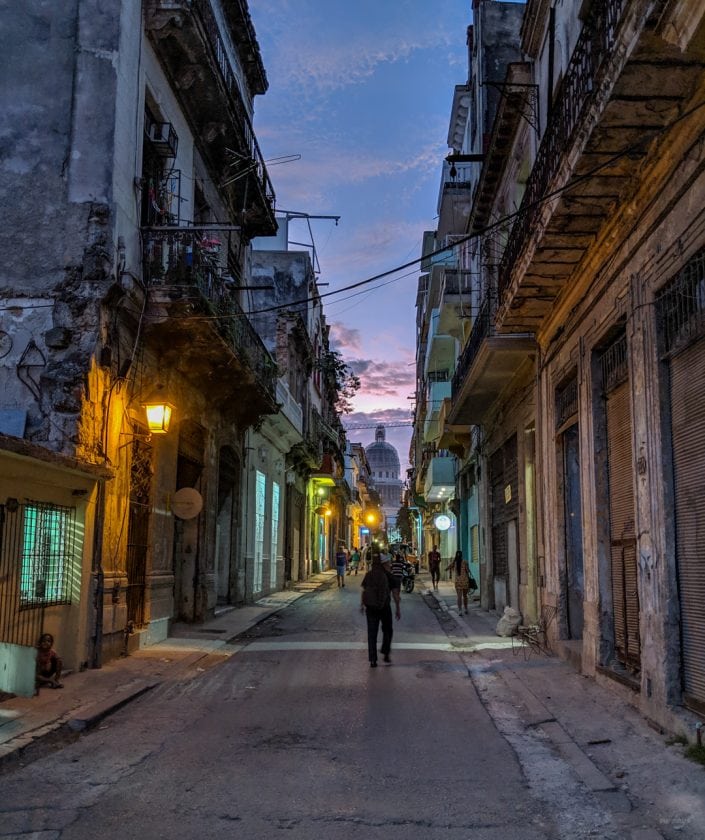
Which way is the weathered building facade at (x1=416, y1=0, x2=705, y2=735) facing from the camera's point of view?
to the viewer's left

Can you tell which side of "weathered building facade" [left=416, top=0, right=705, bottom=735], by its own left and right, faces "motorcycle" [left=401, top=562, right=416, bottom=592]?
right

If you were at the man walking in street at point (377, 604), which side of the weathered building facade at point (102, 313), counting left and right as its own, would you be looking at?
front

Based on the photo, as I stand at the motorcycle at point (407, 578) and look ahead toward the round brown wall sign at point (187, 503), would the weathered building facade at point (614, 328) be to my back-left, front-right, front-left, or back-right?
front-left

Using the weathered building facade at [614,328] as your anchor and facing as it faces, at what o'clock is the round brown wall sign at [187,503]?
The round brown wall sign is roughly at 1 o'clock from the weathered building facade.

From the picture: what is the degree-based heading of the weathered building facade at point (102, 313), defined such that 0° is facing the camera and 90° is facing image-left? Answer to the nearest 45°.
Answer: approximately 270°

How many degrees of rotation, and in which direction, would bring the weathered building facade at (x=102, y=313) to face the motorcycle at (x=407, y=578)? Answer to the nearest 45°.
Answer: approximately 45° to its left

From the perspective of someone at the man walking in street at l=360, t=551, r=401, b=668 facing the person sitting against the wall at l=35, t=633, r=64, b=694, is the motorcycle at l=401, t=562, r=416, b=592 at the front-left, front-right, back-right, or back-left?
back-right

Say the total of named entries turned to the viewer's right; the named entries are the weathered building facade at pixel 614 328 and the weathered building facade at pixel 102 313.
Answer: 1

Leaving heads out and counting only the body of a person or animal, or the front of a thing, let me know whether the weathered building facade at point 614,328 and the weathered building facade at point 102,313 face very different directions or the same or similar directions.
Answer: very different directions

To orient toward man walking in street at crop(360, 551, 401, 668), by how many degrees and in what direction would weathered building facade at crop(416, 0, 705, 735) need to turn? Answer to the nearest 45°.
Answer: approximately 45° to its right
